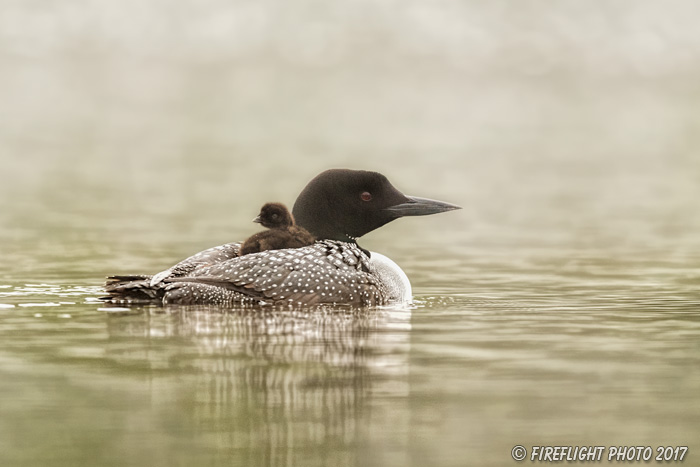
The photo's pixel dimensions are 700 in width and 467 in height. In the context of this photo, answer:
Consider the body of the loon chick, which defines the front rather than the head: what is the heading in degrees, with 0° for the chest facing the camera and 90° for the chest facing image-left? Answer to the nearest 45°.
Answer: approximately 90°

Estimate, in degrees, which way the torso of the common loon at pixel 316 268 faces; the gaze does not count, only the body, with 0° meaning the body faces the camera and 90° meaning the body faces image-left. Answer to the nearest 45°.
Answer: approximately 270°
